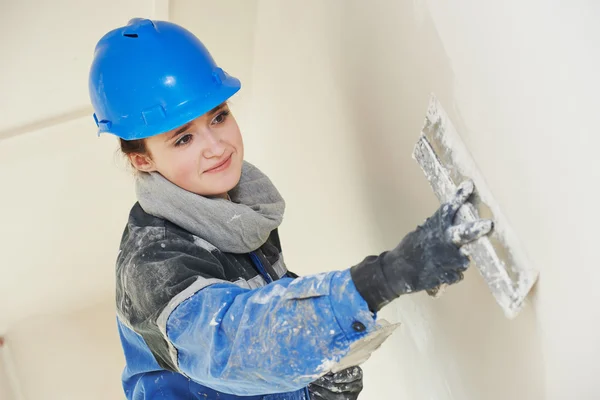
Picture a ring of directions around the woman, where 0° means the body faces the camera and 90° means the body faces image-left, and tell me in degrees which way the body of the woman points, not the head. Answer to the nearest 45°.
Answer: approximately 315°
